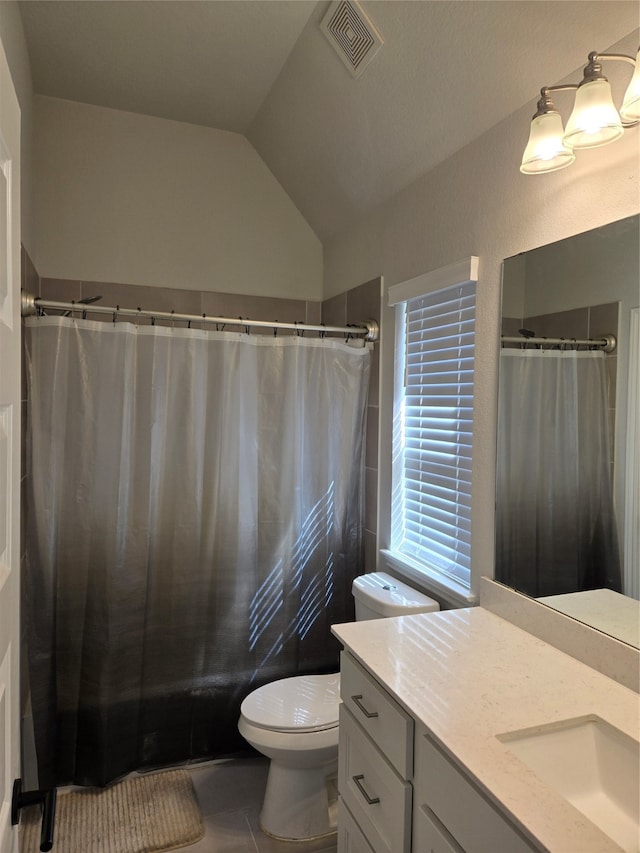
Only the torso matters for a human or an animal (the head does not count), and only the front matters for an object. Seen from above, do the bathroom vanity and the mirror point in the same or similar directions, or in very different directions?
same or similar directions

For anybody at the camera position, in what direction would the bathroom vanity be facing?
facing the viewer and to the left of the viewer

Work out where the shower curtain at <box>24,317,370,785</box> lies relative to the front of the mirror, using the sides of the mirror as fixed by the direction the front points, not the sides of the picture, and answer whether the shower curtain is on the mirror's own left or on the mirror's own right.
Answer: on the mirror's own right

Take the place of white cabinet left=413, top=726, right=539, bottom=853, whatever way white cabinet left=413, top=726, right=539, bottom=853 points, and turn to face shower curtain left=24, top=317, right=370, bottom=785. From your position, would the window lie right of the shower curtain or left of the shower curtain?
right

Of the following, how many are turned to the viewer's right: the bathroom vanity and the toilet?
0

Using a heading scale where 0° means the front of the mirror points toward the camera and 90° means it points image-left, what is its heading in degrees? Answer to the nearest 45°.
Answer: approximately 45°

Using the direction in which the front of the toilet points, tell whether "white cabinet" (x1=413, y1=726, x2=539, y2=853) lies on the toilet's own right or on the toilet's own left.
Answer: on the toilet's own left

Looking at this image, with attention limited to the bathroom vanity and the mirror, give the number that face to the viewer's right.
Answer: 0

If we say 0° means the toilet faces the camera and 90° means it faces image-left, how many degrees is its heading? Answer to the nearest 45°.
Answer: approximately 45°

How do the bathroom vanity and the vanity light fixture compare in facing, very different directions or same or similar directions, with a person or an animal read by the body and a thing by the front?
same or similar directions

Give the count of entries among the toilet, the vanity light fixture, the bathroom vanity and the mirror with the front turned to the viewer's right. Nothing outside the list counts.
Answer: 0
